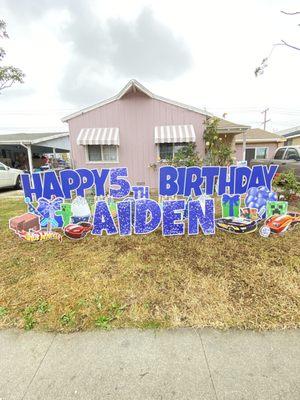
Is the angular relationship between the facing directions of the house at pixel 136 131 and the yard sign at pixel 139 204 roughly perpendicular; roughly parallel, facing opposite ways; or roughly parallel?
roughly parallel

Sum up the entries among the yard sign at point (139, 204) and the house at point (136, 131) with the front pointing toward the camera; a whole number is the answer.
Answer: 2

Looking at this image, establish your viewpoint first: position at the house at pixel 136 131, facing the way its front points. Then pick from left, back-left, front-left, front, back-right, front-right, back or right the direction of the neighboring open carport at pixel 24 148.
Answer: back-right

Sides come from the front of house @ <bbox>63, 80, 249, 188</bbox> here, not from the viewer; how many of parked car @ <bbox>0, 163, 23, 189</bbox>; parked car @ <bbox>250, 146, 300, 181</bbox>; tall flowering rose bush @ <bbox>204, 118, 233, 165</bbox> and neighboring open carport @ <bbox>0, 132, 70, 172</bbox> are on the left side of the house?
2

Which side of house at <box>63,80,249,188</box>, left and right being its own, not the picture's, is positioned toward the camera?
front

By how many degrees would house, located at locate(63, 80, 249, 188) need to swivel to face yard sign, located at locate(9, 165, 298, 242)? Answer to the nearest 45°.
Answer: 0° — it already faces it

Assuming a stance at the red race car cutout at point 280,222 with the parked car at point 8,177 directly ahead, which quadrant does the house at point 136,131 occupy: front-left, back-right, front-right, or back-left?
front-right

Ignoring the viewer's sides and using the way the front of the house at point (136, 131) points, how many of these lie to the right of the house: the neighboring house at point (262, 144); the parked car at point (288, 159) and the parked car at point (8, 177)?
1

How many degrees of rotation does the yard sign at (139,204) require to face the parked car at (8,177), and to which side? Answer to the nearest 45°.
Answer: approximately 135° to its right
